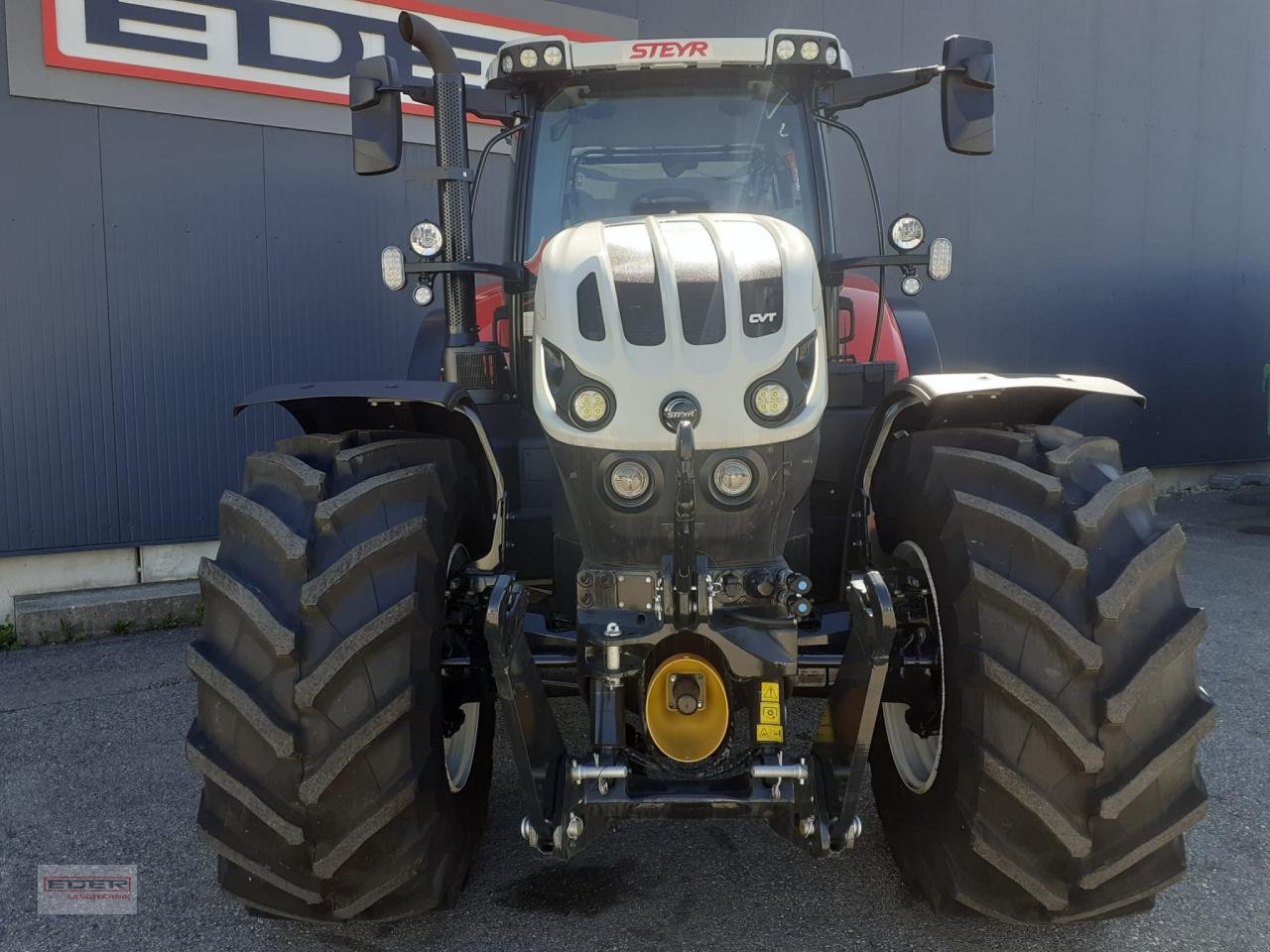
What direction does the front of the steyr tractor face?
toward the camera
